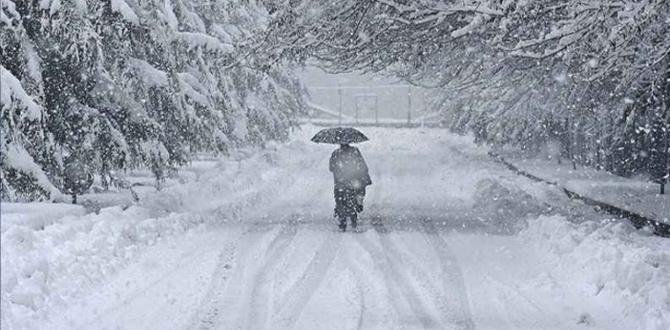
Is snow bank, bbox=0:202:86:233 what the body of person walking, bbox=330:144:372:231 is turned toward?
no

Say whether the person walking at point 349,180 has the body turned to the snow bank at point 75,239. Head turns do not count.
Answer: no

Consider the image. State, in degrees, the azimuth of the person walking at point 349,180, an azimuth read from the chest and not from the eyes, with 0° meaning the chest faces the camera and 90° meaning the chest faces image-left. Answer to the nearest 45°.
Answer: approximately 180°

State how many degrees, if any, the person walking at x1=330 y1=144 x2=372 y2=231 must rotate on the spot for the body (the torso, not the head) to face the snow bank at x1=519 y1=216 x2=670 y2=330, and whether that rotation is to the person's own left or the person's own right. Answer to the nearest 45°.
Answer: approximately 135° to the person's own right

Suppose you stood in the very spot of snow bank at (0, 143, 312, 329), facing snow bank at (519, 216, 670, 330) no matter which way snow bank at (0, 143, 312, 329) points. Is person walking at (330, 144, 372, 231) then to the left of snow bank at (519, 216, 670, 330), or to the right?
left

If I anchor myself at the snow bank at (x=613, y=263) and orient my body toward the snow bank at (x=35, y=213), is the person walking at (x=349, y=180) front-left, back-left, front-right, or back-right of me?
front-right
